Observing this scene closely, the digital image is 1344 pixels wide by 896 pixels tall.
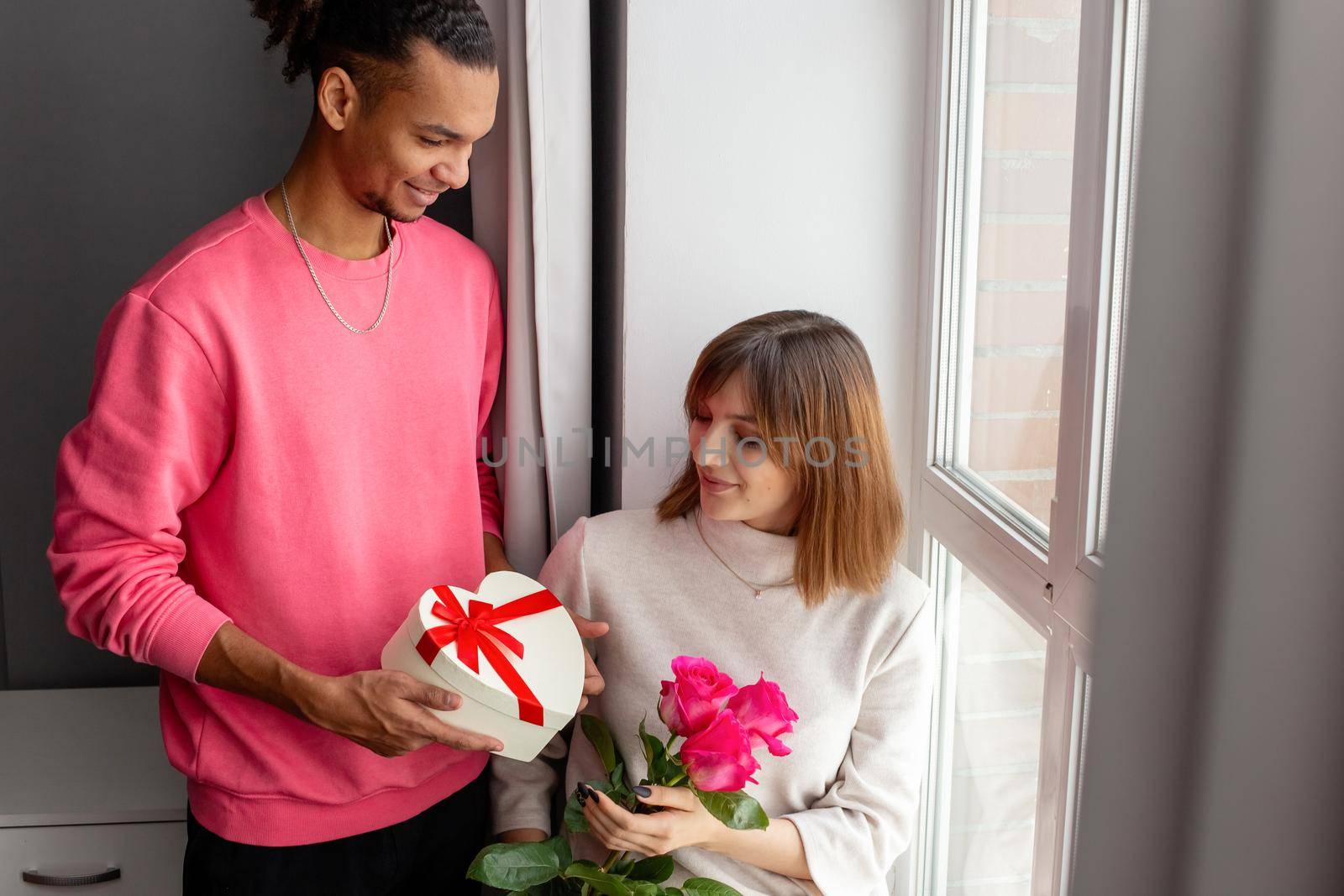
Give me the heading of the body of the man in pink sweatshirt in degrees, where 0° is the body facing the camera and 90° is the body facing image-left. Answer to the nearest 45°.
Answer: approximately 315°

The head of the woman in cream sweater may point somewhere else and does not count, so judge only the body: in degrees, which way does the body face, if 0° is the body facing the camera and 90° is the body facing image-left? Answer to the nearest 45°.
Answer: approximately 0°

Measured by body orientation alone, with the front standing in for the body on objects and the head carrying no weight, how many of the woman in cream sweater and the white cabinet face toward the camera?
2

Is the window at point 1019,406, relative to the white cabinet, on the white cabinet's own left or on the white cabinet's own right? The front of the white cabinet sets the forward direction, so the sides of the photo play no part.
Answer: on the white cabinet's own left

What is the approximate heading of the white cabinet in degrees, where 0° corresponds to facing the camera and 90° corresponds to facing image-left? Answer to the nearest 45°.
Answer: approximately 0°
